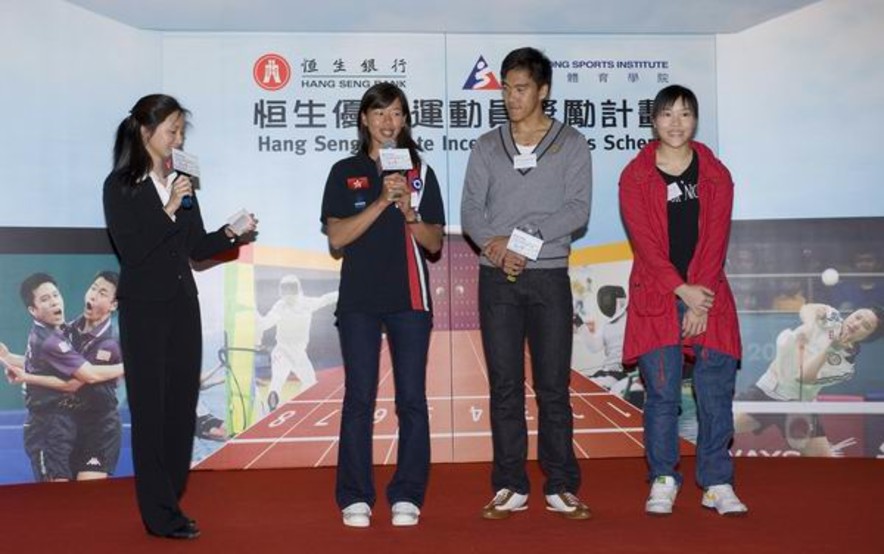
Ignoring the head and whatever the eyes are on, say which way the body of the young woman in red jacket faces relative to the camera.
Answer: toward the camera

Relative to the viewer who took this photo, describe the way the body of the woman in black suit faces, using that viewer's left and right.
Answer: facing the viewer and to the right of the viewer

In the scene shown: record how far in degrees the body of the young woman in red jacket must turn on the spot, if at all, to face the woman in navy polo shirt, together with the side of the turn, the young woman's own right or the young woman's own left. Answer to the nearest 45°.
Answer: approximately 90° to the young woman's own right

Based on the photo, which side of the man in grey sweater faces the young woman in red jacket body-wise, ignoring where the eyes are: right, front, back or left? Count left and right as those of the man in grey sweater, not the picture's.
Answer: left

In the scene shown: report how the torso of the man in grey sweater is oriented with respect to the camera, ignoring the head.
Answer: toward the camera

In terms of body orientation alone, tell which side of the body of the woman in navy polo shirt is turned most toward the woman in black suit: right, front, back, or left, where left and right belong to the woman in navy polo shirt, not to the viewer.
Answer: right

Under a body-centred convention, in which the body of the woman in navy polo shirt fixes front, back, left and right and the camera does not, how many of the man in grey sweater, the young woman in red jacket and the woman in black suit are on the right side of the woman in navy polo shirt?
1

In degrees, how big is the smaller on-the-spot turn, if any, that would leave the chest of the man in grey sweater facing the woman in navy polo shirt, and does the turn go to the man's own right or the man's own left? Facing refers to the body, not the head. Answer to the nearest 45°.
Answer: approximately 90° to the man's own right

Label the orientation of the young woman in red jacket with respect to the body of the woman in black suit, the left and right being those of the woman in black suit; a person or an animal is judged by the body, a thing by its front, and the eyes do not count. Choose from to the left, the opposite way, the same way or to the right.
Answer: to the right

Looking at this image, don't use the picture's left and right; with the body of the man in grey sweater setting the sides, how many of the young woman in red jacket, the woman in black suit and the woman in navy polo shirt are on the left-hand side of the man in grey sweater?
1

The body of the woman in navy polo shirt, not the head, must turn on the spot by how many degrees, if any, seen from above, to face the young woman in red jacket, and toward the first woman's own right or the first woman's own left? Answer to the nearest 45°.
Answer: approximately 90° to the first woman's own left

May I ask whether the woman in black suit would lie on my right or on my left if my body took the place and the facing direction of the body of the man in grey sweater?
on my right

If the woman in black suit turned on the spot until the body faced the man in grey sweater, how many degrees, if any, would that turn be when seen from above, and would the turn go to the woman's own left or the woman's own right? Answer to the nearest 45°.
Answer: approximately 45° to the woman's own left
